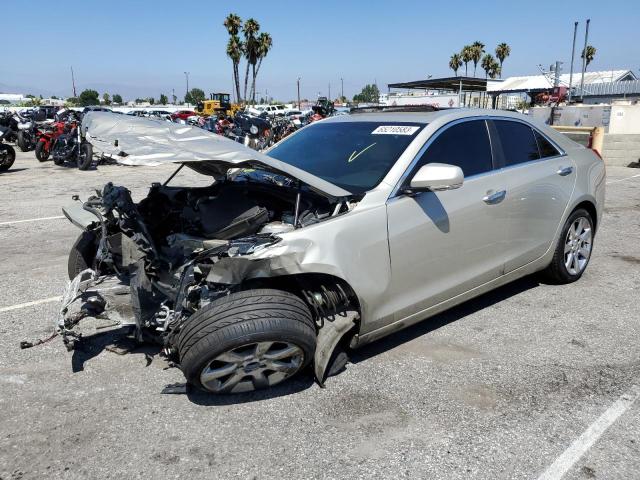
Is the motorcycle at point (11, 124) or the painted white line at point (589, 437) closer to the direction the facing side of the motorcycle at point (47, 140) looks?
the painted white line

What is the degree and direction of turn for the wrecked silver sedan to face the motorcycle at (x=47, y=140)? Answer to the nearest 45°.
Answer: approximately 90° to its right

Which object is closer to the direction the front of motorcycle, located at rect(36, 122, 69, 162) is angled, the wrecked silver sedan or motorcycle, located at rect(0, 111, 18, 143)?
the wrecked silver sedan

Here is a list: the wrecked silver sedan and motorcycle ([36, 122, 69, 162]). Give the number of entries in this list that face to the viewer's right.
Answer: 0

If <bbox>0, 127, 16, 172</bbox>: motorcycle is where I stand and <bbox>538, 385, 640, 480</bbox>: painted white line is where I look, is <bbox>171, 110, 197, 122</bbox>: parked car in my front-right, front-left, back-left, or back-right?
back-left

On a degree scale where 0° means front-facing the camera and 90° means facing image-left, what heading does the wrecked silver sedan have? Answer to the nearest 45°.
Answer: approximately 45°

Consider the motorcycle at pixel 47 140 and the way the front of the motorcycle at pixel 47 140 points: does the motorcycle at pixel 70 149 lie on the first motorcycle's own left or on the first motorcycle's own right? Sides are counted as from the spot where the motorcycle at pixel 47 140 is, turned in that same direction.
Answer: on the first motorcycle's own left

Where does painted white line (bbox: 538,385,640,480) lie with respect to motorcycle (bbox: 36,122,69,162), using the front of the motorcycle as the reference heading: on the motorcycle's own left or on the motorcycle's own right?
on the motorcycle's own left

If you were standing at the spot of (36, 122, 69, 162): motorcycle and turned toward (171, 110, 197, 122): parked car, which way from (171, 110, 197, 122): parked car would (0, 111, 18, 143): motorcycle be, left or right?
left

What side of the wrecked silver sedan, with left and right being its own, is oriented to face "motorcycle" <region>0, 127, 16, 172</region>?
right
